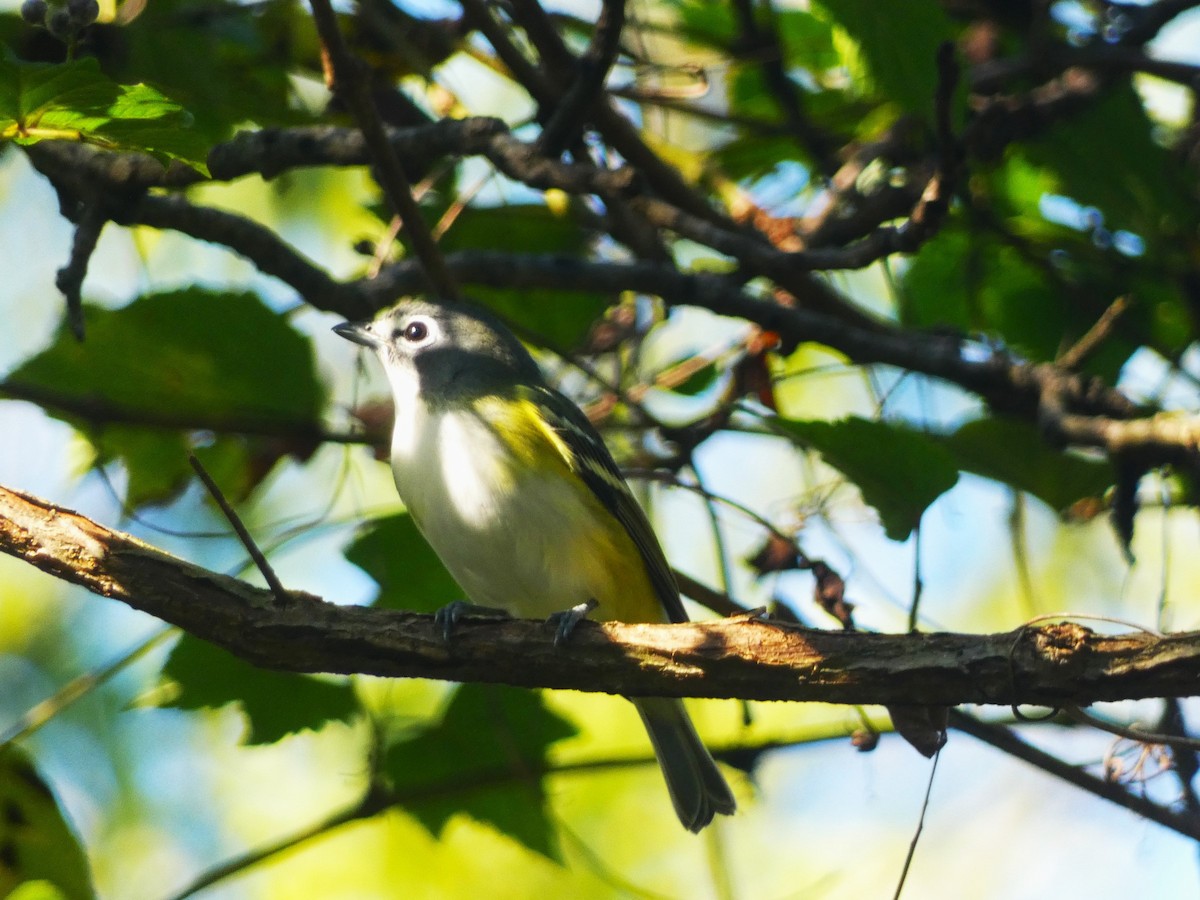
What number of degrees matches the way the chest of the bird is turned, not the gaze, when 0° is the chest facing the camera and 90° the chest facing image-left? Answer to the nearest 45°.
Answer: approximately 45°

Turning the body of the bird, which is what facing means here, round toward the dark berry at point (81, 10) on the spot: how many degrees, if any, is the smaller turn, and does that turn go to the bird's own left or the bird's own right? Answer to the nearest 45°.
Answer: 0° — it already faces it

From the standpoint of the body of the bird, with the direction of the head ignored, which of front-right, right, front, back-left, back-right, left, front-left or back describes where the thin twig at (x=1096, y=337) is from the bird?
back-left

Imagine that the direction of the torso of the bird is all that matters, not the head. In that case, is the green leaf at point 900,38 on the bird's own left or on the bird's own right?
on the bird's own left
